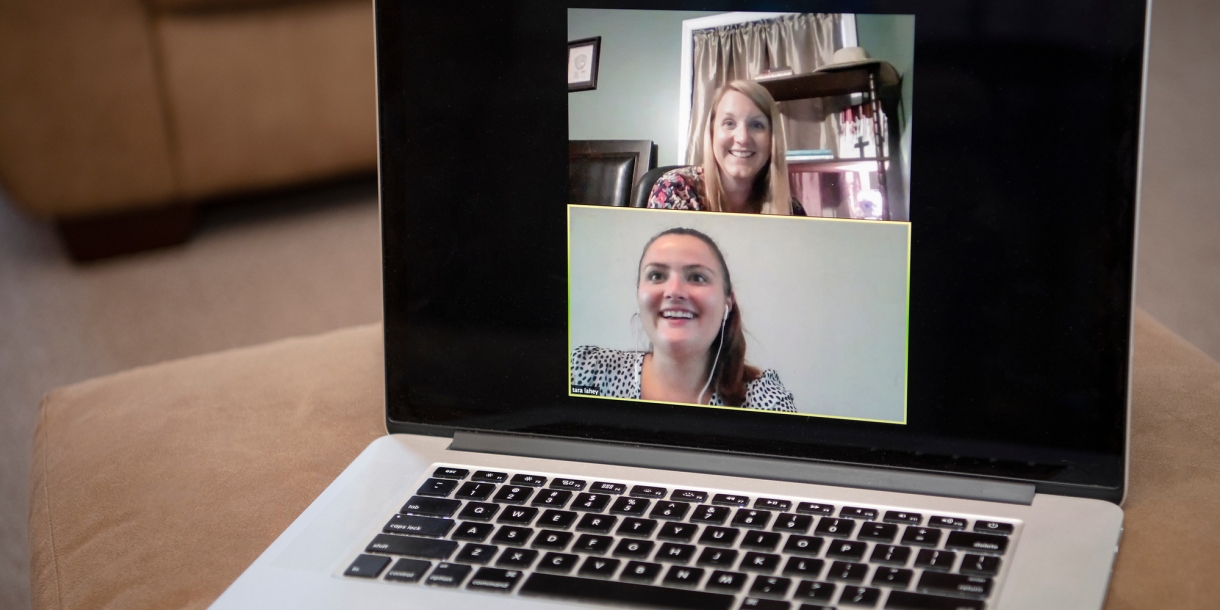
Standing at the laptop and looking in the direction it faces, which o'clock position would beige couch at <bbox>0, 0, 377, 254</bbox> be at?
The beige couch is roughly at 5 o'clock from the laptop.

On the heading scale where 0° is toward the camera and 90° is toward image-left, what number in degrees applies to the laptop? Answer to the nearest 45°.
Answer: approximately 0°
